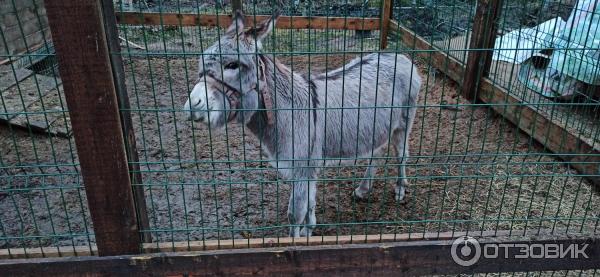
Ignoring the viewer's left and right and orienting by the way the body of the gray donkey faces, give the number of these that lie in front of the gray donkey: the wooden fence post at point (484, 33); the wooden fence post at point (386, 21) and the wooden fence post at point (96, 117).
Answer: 1

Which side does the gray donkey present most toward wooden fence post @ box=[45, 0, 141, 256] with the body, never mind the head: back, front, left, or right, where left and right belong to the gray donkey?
front

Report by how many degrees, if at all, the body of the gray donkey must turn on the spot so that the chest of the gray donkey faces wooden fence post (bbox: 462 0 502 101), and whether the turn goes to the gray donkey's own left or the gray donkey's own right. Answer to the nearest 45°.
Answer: approximately 180°

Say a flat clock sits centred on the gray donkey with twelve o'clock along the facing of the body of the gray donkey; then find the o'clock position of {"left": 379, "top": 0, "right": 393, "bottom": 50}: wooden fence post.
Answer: The wooden fence post is roughly at 5 o'clock from the gray donkey.

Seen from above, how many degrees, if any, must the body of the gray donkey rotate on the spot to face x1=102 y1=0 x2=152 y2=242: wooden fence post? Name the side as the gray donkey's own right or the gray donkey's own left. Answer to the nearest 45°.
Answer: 0° — it already faces it

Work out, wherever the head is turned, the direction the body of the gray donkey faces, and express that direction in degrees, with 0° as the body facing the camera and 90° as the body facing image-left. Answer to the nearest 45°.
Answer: approximately 45°
